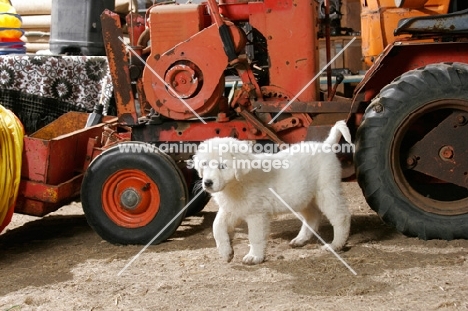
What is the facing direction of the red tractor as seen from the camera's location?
facing to the left of the viewer

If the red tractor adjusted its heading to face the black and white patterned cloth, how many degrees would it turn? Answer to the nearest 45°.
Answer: approximately 45° to its right

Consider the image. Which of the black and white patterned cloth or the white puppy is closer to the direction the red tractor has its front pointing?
the black and white patterned cloth

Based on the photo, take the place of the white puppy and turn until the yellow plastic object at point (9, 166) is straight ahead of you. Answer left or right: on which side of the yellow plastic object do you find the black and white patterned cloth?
right

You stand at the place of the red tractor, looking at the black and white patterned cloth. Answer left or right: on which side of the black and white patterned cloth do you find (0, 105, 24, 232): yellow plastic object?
left

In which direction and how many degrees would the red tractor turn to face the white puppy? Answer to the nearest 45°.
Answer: approximately 90° to its left

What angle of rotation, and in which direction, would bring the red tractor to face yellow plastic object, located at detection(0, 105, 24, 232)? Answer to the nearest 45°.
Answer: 0° — it already faces it

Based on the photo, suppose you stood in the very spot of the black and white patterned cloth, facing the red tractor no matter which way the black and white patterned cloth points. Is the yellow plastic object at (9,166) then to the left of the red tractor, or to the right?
right
